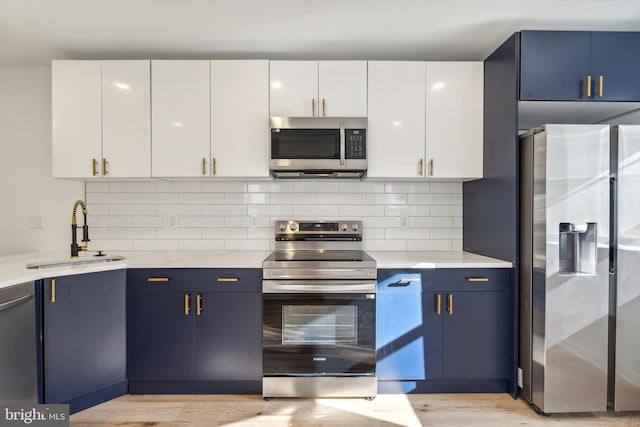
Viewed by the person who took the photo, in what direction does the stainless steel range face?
facing the viewer

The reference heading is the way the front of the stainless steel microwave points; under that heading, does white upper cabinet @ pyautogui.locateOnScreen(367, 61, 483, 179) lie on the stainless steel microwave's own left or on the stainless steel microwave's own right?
on the stainless steel microwave's own left

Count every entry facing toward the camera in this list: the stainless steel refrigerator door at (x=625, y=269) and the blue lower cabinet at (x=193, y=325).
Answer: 2

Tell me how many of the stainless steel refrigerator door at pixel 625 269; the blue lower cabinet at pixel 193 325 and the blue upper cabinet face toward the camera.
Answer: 3

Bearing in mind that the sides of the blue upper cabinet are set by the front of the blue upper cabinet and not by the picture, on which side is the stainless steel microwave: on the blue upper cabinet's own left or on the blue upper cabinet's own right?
on the blue upper cabinet's own right

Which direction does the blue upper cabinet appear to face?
toward the camera

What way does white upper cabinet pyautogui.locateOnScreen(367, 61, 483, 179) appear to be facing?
toward the camera

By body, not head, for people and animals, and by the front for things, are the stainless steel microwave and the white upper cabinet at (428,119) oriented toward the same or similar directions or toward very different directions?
same or similar directions

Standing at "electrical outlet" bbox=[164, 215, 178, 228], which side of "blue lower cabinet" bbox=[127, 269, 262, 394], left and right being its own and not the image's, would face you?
back
